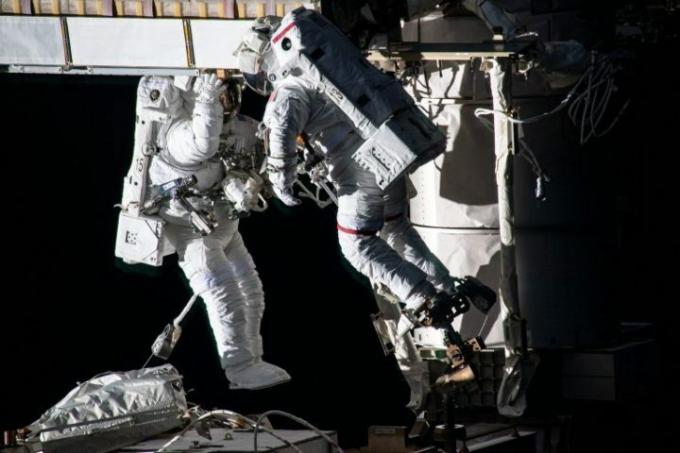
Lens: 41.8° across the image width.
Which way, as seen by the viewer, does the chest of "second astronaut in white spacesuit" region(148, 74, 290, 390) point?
to the viewer's right

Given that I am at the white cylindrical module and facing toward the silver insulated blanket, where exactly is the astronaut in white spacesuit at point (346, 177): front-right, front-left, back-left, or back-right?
front-left
